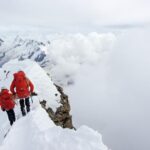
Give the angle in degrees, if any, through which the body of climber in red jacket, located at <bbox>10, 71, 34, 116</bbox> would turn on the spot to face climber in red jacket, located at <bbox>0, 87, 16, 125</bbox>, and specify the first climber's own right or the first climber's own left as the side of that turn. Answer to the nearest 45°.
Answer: approximately 135° to the first climber's own left

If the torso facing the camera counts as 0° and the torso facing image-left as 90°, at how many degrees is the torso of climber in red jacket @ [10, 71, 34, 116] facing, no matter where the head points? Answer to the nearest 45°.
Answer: approximately 180°
